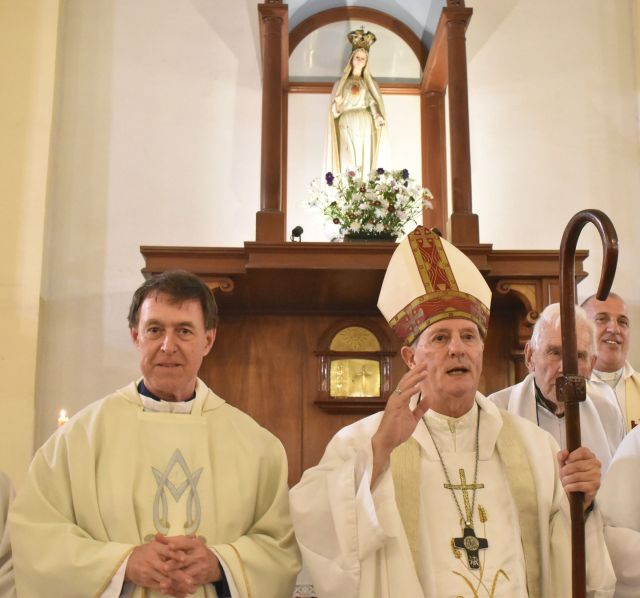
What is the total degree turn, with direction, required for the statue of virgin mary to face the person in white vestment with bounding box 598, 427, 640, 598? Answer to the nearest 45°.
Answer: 0° — it already faces them

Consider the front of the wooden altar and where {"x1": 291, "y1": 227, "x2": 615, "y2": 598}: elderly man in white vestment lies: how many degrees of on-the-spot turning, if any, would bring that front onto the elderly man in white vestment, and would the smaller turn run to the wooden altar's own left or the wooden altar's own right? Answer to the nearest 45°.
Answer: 0° — it already faces them

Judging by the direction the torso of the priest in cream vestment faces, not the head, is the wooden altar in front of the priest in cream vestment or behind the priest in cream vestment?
behind

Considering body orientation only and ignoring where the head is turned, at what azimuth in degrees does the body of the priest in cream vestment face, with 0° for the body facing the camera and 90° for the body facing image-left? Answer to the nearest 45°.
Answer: approximately 0°

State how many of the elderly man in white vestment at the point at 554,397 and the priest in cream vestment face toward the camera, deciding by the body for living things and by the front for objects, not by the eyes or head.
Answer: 2

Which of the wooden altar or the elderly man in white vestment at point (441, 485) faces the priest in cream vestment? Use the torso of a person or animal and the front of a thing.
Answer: the wooden altar

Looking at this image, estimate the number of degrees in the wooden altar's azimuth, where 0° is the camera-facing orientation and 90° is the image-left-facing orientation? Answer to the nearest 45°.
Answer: approximately 0°

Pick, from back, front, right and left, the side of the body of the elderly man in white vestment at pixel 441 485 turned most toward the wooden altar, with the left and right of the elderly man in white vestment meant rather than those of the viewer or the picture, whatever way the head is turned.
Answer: back
